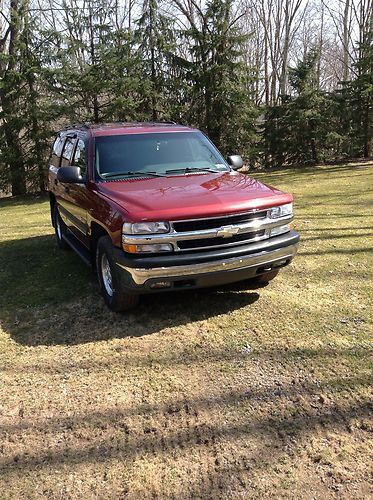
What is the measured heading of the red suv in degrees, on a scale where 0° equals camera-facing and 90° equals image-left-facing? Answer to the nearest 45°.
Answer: approximately 315°
